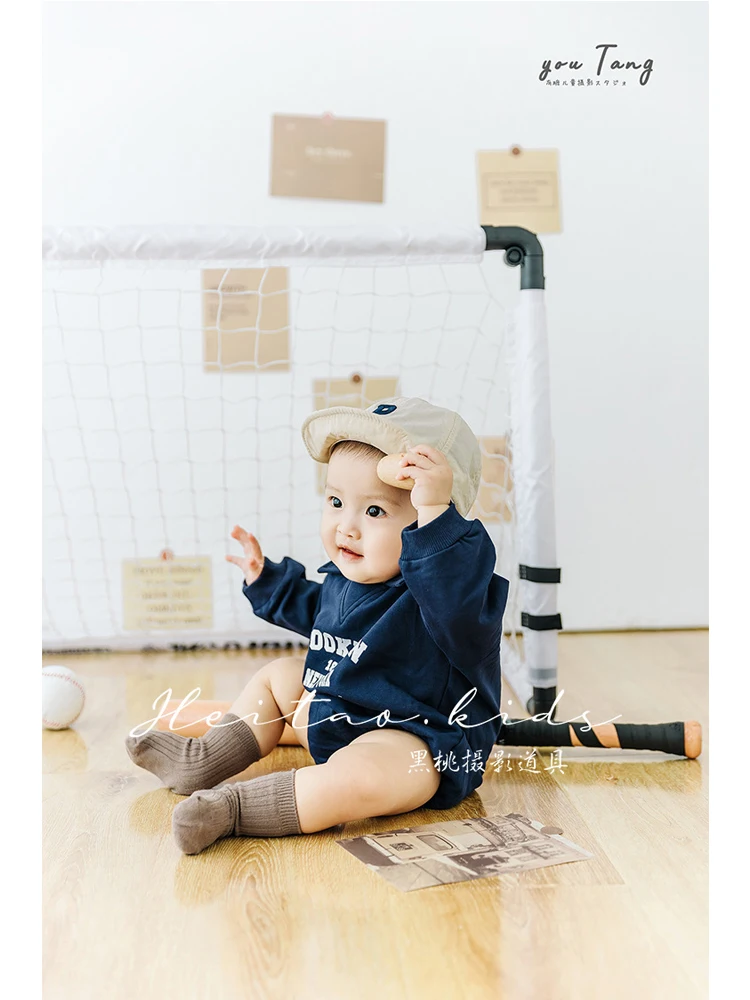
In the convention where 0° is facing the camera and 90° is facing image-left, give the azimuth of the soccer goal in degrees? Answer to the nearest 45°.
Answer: approximately 0°

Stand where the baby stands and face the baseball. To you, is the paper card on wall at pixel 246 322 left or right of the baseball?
right

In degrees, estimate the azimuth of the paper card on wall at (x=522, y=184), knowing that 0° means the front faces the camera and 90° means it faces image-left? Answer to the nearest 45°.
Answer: approximately 0°
